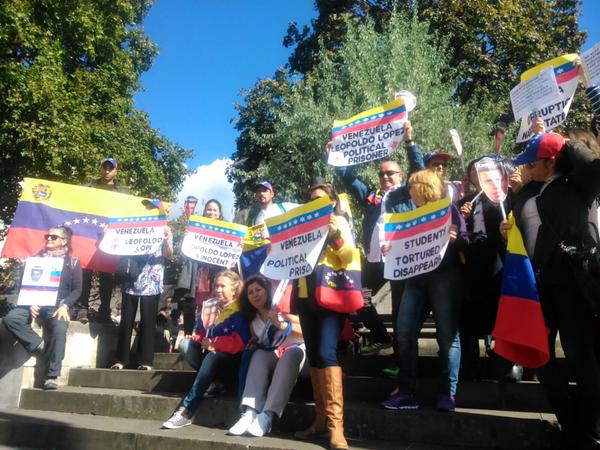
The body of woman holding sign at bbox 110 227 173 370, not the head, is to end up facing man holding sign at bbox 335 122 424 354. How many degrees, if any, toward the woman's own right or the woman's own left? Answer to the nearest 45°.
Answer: approximately 90° to the woman's own left

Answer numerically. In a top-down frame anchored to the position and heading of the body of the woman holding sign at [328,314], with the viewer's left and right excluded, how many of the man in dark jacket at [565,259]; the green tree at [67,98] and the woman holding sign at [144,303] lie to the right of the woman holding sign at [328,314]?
2

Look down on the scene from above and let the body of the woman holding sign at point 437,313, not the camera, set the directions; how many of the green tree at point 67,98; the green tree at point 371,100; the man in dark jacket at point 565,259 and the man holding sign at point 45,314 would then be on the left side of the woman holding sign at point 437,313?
1

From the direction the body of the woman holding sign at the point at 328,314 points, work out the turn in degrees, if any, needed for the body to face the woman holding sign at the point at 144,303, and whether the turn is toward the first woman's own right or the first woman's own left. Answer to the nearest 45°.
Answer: approximately 90° to the first woman's own right

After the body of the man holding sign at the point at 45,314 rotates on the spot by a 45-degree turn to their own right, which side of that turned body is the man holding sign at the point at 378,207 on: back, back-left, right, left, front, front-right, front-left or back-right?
back-left

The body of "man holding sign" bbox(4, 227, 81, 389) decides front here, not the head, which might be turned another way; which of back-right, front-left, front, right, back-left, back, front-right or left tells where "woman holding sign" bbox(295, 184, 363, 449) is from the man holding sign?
left

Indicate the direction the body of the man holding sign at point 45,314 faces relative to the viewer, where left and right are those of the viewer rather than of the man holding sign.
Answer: facing the viewer and to the left of the viewer

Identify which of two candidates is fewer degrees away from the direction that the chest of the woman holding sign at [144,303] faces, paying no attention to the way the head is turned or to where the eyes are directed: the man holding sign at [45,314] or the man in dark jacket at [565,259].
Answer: the man holding sign

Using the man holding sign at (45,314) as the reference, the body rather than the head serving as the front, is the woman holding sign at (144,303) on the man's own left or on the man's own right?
on the man's own left

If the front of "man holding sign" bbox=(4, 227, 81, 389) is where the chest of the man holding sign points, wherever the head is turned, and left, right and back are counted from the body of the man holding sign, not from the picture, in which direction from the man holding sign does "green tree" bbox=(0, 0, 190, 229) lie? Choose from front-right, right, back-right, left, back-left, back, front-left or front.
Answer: back-right

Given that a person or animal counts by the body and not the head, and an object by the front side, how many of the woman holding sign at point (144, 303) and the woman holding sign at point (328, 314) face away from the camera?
0
